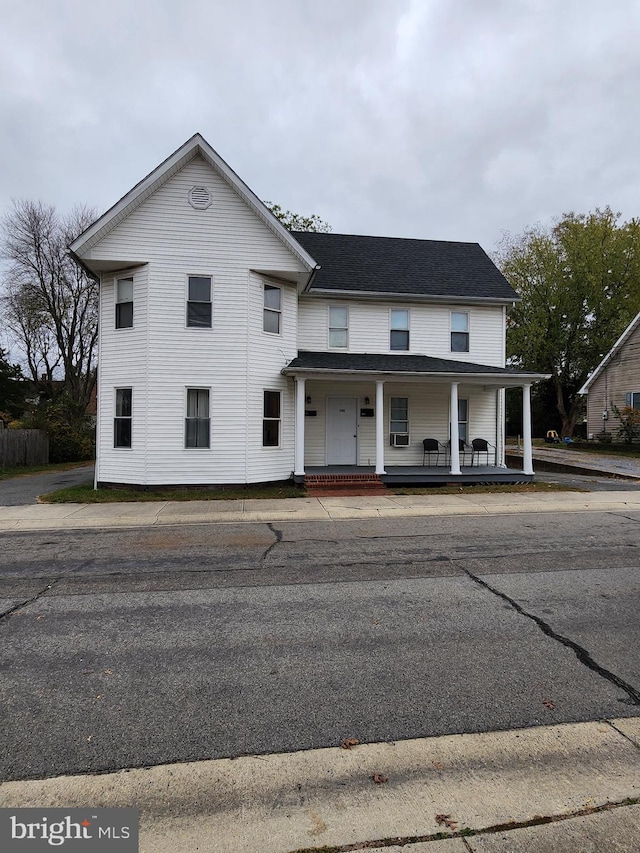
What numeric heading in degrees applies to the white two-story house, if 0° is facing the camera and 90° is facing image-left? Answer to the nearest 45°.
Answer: approximately 0°

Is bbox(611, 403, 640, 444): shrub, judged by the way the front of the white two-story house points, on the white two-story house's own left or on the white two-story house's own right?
on the white two-story house's own left

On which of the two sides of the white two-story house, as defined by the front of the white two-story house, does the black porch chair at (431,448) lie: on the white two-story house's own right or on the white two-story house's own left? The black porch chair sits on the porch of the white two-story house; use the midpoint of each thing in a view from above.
on the white two-story house's own left

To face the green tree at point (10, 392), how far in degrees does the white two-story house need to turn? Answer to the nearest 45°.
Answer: approximately 135° to its right

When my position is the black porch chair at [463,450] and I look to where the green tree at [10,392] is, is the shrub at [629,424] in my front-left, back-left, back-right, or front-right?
back-right

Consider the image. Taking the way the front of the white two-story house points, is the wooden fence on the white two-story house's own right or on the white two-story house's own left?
on the white two-story house's own right

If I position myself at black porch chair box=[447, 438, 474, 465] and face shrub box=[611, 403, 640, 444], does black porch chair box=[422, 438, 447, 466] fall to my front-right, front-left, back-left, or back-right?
back-left

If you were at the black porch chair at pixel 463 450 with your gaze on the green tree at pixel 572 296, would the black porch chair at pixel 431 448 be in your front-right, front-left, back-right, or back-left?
back-left
